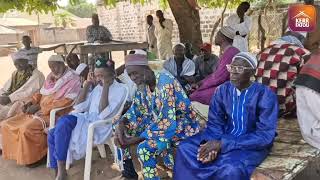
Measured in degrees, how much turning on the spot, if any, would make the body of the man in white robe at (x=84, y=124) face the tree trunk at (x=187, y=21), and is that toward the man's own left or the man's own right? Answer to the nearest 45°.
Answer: approximately 180°

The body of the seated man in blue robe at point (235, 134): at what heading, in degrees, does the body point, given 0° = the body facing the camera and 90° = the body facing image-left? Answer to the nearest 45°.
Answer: approximately 45°

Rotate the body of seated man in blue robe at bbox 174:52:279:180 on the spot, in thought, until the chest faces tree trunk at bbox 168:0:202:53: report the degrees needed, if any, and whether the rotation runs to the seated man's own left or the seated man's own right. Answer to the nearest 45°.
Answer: approximately 135° to the seated man's own right

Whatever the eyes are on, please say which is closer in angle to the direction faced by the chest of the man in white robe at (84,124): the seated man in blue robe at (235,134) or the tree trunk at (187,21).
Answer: the seated man in blue robe

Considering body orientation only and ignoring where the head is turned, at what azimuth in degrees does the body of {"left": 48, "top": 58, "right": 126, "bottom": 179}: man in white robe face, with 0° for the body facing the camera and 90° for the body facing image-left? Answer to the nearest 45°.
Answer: approximately 45°

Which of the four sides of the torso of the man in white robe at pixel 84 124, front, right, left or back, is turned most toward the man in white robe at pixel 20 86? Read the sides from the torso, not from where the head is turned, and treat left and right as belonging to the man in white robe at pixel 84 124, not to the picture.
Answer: right

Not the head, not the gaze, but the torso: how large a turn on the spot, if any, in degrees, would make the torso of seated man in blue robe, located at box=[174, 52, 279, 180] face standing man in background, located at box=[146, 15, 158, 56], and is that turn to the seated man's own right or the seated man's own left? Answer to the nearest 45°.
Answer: approximately 135° to the seated man's own right

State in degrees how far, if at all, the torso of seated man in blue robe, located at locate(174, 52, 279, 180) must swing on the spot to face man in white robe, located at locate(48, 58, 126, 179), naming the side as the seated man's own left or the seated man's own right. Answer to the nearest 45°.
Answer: approximately 90° to the seated man's own right

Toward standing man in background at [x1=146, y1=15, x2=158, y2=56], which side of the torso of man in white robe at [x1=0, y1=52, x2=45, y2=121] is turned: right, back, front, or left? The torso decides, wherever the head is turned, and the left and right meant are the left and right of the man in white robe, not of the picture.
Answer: back
